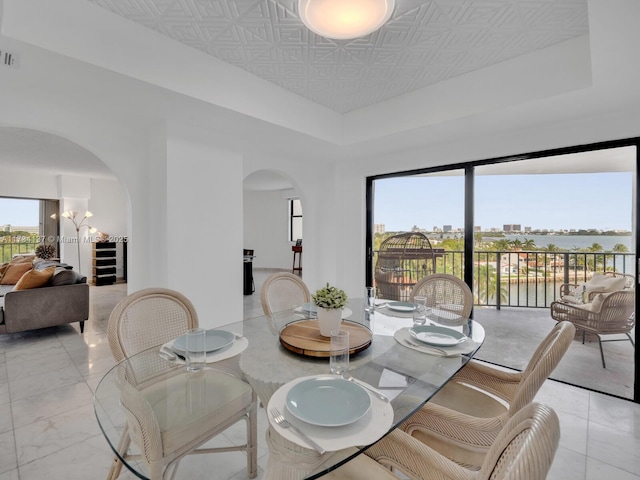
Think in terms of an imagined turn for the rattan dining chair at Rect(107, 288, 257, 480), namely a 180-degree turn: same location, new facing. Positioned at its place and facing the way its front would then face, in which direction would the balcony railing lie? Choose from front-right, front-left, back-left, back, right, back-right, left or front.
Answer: back-right

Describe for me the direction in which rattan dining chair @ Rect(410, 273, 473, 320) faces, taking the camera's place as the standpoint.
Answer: facing the viewer and to the left of the viewer

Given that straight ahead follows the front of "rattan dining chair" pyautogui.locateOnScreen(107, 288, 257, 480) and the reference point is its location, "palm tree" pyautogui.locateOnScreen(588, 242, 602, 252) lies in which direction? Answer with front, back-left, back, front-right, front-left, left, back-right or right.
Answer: front-left

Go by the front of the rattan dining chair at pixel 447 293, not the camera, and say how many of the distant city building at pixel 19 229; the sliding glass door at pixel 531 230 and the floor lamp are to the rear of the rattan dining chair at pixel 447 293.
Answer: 1

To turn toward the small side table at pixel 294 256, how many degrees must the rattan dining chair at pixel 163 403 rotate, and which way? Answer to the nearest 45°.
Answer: approximately 90° to its left

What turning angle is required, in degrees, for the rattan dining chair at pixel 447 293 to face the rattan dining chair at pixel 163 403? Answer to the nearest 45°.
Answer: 0° — it already faces it

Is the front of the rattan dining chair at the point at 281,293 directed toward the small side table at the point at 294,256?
no

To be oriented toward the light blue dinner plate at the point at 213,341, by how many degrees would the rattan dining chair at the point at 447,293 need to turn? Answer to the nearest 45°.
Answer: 0° — it already faces it

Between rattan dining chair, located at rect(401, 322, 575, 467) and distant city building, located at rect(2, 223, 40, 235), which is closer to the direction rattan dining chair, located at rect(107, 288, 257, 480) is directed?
the rattan dining chair

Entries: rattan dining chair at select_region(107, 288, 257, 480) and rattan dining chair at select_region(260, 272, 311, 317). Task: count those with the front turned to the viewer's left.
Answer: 0

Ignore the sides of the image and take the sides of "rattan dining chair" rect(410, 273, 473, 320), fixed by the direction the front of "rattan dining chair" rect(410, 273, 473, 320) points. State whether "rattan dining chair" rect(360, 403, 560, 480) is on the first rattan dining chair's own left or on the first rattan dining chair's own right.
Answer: on the first rattan dining chair's own left
